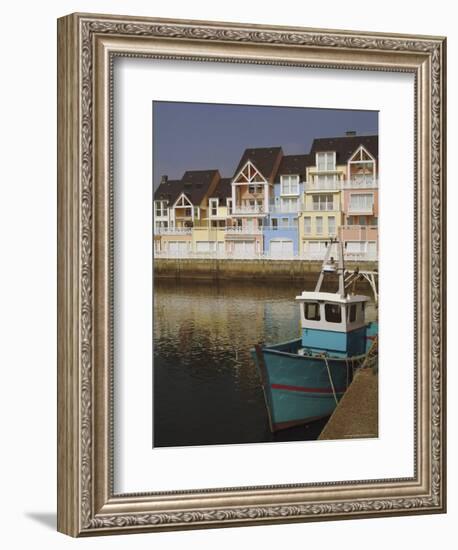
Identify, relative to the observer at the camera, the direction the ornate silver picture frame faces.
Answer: facing the viewer and to the right of the viewer
